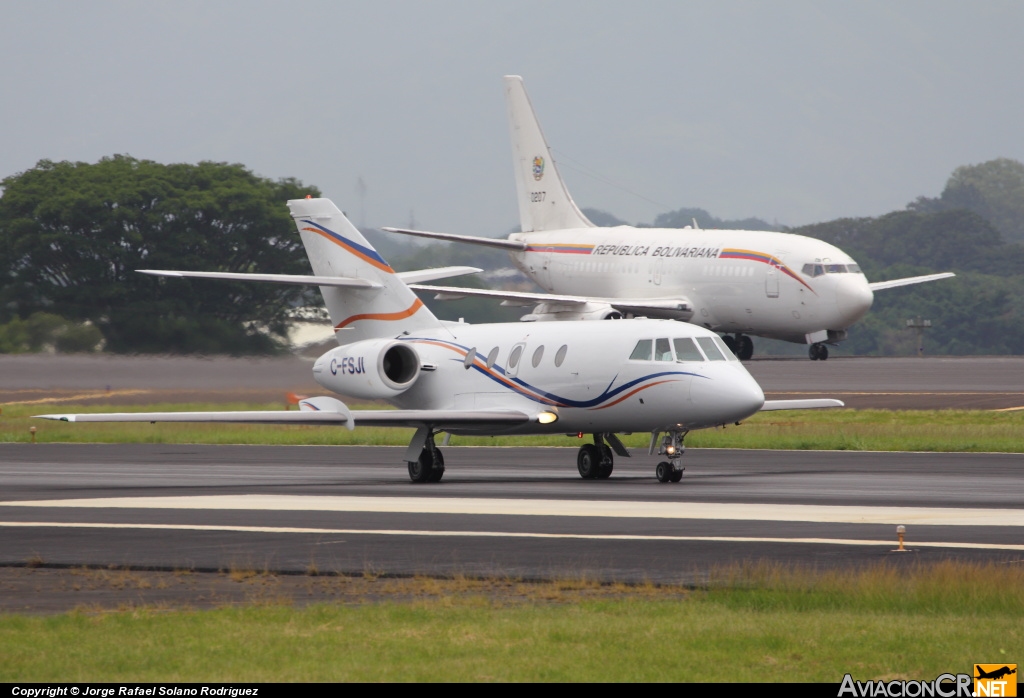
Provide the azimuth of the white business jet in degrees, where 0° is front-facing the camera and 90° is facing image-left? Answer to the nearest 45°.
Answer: approximately 315°
